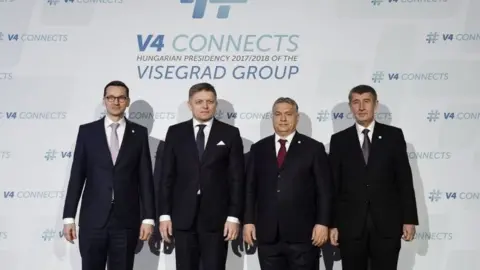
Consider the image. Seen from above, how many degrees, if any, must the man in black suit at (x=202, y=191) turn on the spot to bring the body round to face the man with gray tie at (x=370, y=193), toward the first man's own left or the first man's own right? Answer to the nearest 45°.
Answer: approximately 90° to the first man's own left

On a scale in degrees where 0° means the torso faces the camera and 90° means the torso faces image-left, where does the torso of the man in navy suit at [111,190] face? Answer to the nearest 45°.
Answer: approximately 0°

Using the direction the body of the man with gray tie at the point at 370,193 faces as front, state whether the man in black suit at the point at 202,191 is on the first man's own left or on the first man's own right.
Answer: on the first man's own right

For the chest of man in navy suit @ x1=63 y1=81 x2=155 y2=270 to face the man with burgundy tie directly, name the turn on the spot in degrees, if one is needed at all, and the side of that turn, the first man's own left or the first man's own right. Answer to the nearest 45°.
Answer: approximately 90° to the first man's own left

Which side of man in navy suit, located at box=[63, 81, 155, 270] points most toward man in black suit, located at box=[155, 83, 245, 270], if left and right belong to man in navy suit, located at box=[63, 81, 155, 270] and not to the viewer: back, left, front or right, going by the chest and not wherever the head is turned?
left

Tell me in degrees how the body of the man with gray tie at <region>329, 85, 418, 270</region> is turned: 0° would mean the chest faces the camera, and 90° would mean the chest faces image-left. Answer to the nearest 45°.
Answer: approximately 0°

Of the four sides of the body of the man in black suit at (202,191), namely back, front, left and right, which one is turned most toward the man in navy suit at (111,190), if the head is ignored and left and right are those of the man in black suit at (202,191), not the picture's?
right
